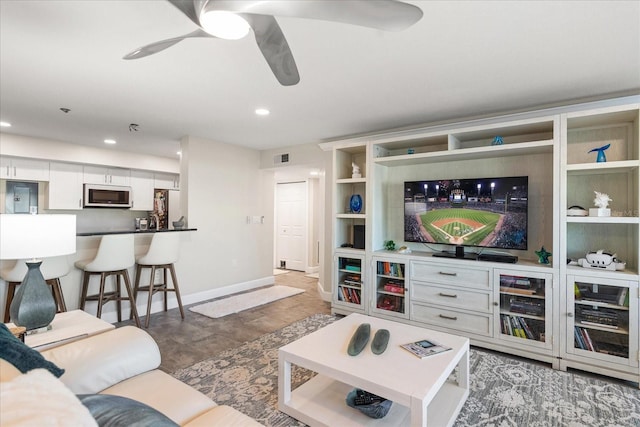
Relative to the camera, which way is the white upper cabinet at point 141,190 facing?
toward the camera

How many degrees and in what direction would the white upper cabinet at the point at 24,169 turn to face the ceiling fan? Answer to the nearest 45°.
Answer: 0° — it already faces it

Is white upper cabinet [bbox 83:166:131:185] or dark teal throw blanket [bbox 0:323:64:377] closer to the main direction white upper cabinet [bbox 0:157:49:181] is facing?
the dark teal throw blanket

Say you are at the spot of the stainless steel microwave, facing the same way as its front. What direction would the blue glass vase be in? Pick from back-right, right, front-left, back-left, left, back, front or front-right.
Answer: front-left

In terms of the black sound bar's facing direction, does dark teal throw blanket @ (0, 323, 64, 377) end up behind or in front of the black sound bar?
in front

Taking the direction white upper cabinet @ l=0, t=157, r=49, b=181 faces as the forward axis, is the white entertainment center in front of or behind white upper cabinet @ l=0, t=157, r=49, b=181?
in front

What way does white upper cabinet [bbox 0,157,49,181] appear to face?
toward the camera

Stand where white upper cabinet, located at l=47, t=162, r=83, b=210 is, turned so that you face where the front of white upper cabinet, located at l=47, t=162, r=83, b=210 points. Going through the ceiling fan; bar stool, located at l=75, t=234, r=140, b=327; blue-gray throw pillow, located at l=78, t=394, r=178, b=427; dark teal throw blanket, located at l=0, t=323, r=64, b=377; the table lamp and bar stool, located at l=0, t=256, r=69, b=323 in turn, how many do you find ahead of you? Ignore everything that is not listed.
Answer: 6

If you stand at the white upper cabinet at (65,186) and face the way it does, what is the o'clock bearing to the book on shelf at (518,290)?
The book on shelf is roughly at 11 o'clock from the white upper cabinet.

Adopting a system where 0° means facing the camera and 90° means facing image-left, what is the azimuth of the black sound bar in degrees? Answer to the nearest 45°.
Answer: approximately 45°

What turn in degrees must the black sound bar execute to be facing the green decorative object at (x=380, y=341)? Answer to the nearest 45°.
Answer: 0° — it already faces it

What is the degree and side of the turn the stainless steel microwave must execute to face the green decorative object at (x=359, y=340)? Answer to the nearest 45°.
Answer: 0° — it already faces it
